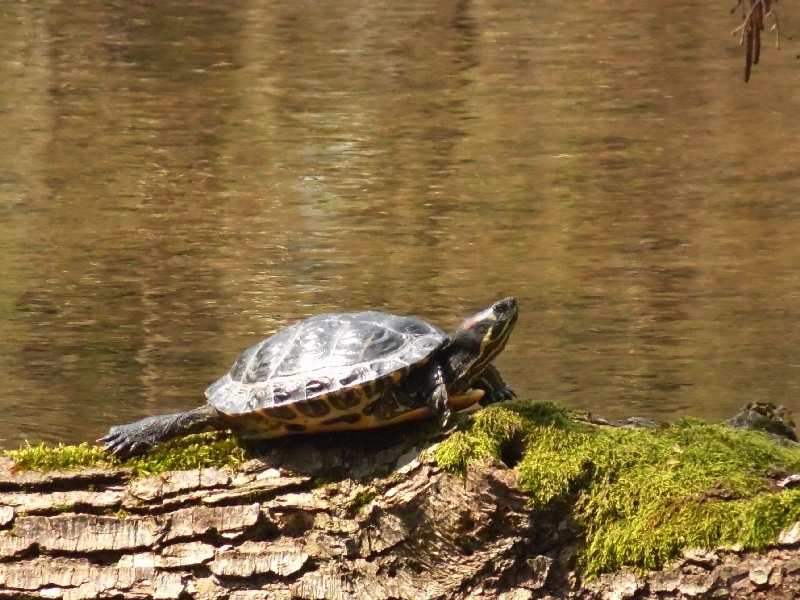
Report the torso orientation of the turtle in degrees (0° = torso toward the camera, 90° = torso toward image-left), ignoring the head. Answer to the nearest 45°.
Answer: approximately 270°
